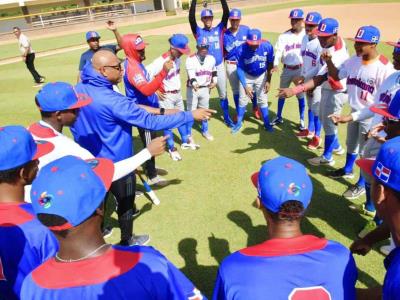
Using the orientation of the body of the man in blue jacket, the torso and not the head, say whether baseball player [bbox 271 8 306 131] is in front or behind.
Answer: in front

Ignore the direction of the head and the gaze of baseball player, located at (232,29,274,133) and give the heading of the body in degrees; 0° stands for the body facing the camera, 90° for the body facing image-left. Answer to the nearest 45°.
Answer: approximately 0°

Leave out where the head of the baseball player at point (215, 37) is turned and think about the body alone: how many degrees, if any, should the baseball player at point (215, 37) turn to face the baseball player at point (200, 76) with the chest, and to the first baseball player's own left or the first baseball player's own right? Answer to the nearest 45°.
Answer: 0° — they already face them

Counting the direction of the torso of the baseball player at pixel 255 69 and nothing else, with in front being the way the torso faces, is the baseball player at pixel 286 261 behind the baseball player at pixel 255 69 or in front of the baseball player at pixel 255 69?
in front

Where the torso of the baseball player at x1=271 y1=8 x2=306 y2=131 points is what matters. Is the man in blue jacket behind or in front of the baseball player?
in front

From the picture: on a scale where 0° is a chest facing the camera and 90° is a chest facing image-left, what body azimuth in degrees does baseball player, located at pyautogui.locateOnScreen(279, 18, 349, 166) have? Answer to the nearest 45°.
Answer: approximately 90°

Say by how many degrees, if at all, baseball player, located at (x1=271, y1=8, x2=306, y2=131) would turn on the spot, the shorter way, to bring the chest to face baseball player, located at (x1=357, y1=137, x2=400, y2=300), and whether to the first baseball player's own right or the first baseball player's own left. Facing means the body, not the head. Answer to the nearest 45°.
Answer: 0° — they already face them

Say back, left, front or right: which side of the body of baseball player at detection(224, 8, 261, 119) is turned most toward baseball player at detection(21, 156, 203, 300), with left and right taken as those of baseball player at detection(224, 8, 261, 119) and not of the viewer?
front

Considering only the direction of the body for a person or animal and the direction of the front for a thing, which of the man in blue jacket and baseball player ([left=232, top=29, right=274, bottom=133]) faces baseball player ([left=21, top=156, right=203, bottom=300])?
baseball player ([left=232, top=29, right=274, bottom=133])

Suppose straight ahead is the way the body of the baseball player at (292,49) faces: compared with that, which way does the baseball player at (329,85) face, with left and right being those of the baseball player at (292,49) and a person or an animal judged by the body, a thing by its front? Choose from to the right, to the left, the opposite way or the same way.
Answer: to the right

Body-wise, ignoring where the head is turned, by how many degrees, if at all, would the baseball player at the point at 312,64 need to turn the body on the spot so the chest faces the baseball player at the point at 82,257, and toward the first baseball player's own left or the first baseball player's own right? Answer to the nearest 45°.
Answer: approximately 45° to the first baseball player's own left

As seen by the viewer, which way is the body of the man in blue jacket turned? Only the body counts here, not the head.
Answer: to the viewer's right

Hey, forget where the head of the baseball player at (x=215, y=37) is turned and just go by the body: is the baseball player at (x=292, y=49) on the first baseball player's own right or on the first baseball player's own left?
on the first baseball player's own left

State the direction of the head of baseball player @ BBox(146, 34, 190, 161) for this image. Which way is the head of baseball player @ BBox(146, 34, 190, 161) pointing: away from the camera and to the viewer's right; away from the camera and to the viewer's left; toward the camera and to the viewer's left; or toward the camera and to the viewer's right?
toward the camera and to the viewer's right

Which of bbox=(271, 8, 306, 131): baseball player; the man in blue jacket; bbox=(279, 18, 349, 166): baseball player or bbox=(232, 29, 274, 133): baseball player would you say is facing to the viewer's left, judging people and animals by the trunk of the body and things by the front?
bbox=(279, 18, 349, 166): baseball player

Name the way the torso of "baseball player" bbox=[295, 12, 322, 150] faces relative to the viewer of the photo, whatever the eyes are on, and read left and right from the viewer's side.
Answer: facing the viewer and to the left of the viewer
